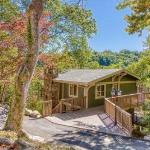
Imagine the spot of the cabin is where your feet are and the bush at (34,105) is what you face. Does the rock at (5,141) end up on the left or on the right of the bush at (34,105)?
left

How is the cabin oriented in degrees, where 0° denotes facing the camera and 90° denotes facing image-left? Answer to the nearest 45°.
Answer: approximately 315°

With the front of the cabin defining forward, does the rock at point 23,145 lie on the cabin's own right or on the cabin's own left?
on the cabin's own right

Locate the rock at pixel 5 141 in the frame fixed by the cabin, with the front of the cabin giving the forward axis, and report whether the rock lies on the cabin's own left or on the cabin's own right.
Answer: on the cabin's own right

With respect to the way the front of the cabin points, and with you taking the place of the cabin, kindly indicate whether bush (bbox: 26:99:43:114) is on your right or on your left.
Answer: on your right
